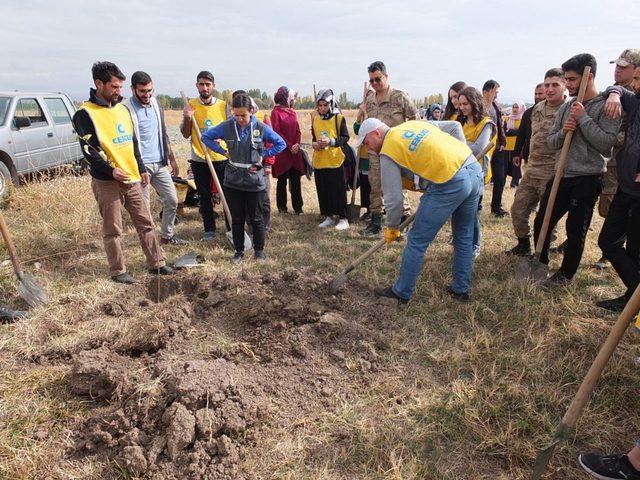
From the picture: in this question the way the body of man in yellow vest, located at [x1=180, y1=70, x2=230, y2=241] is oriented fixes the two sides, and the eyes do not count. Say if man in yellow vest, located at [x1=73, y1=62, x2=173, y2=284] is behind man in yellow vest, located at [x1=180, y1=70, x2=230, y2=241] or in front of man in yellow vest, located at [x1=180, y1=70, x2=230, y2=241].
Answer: in front

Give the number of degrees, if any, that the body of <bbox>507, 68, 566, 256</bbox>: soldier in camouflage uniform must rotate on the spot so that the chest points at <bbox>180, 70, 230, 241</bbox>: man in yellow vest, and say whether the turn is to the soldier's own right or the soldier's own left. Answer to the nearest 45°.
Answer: approximately 45° to the soldier's own right

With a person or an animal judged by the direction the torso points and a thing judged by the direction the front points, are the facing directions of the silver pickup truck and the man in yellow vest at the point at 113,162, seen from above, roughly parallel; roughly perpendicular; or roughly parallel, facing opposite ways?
roughly perpendicular

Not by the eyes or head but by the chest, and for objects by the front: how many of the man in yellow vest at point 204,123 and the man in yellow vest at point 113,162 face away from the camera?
0

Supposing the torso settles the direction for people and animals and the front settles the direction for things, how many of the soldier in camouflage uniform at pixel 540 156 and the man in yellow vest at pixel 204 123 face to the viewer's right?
0

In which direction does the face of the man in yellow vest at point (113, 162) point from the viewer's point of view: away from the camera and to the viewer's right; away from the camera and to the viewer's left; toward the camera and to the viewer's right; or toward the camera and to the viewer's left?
toward the camera and to the viewer's right

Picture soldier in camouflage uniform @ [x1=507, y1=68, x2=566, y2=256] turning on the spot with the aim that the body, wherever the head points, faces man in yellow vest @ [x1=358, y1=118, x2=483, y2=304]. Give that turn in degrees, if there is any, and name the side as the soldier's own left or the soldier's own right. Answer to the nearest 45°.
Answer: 0° — they already face them

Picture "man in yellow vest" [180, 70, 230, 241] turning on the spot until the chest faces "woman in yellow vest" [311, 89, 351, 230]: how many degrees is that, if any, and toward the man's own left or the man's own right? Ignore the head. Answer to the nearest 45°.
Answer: approximately 90° to the man's own left

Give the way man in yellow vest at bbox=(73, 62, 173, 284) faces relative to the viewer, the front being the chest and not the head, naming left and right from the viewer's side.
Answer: facing the viewer and to the right of the viewer

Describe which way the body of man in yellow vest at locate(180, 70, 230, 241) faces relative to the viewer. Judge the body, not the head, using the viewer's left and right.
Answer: facing the viewer
